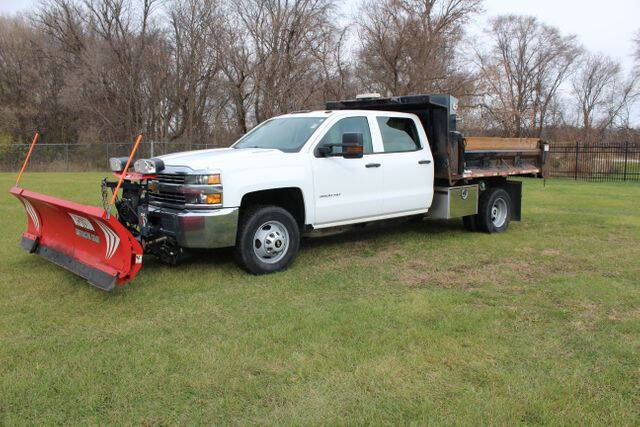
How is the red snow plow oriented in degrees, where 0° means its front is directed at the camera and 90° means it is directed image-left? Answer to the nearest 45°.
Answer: approximately 45°

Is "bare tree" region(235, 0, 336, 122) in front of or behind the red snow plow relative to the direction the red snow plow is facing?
behind

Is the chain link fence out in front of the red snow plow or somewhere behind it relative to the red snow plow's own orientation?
behind

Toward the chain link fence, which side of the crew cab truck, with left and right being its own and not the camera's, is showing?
right

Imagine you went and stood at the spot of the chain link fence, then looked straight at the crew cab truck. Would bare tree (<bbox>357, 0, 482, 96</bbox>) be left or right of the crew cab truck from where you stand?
left

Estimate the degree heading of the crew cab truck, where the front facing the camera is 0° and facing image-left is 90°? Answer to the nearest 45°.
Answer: approximately 45°

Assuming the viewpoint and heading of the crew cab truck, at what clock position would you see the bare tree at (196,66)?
The bare tree is roughly at 4 o'clock from the crew cab truck.

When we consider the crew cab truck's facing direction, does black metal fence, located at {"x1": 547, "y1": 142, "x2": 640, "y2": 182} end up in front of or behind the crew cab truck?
behind
